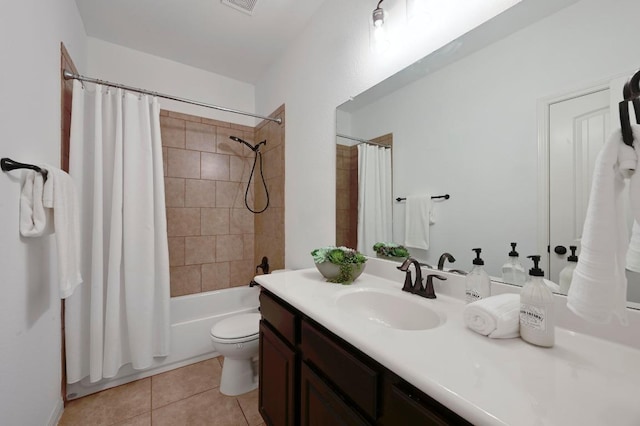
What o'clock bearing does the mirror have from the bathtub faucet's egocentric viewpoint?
The mirror is roughly at 8 o'clock from the bathtub faucet.

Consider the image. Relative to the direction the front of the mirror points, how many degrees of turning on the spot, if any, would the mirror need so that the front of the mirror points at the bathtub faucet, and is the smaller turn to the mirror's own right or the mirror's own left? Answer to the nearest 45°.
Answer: approximately 45° to the mirror's own right

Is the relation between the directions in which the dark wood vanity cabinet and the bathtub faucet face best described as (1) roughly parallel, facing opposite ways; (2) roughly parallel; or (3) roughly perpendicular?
roughly parallel

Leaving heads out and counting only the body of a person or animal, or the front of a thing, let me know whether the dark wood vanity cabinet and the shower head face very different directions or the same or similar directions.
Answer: same or similar directions

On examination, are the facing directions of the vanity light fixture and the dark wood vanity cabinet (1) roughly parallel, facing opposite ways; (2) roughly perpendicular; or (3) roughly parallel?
roughly parallel

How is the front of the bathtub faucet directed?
to the viewer's left

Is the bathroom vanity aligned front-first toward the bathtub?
no

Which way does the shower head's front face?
to the viewer's left

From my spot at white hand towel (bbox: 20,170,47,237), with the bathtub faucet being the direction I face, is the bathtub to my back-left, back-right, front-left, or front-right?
front-left

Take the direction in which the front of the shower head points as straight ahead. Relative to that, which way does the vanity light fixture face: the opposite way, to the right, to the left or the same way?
the same way

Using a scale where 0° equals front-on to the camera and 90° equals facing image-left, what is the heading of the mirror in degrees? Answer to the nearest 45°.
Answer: approximately 45°

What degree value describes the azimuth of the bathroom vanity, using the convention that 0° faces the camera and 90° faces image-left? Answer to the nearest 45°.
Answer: approximately 45°

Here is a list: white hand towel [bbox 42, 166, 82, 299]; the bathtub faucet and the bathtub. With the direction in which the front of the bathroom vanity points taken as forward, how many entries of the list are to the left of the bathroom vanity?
0
